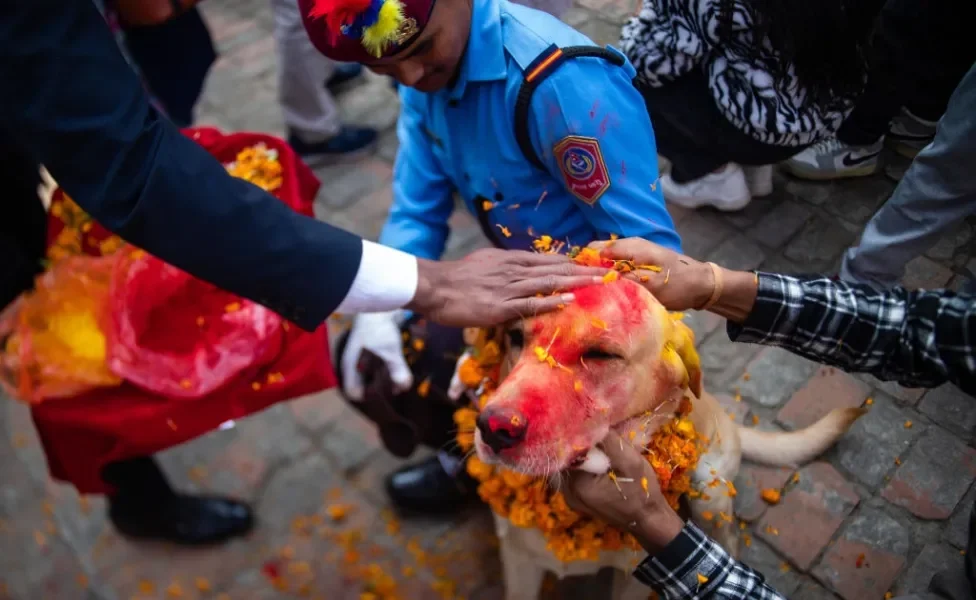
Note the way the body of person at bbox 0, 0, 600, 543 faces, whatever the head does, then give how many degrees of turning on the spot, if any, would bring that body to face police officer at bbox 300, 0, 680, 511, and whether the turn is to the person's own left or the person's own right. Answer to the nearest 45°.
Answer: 0° — they already face them

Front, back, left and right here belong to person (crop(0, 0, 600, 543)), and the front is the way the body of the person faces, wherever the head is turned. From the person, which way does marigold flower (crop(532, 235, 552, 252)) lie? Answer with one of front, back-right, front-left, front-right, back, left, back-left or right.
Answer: front

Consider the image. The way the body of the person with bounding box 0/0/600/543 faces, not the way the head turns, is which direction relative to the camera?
to the viewer's right

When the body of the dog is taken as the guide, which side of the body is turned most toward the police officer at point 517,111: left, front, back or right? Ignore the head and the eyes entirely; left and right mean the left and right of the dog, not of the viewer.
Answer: right

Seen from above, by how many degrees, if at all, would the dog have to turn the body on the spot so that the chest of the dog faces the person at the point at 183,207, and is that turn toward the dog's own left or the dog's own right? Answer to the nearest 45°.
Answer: approximately 45° to the dog's own right

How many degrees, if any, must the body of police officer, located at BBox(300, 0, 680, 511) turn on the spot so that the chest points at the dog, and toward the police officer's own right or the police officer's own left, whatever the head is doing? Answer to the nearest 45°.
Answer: approximately 45° to the police officer's own left

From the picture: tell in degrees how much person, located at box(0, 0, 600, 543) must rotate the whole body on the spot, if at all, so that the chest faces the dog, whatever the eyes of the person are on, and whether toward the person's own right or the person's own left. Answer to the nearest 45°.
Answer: approximately 45° to the person's own right

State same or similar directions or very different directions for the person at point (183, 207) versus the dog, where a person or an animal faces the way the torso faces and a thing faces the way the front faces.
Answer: very different directions

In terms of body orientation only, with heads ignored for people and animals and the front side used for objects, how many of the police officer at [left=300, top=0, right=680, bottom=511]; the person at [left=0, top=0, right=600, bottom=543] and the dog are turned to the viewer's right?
1

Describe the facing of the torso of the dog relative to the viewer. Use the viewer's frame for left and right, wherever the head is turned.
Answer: facing the viewer and to the left of the viewer

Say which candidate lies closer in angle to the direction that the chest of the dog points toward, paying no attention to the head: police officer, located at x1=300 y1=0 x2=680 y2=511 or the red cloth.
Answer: the red cloth
